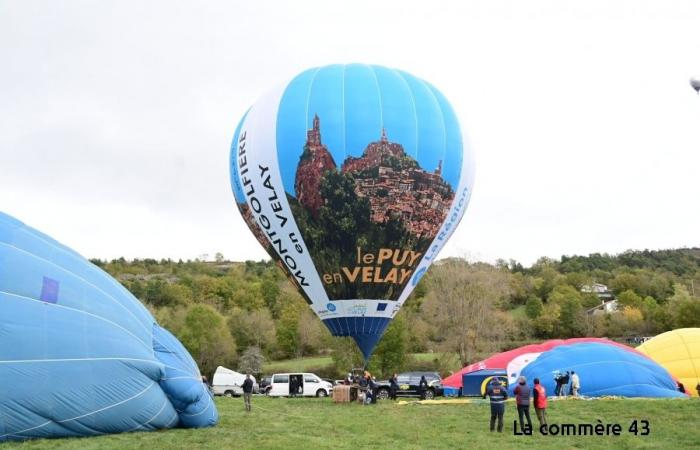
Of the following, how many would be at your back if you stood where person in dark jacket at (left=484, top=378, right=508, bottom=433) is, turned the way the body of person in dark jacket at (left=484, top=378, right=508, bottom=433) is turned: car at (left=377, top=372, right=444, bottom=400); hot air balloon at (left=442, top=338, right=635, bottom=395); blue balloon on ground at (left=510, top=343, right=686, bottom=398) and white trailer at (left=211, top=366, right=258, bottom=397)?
0

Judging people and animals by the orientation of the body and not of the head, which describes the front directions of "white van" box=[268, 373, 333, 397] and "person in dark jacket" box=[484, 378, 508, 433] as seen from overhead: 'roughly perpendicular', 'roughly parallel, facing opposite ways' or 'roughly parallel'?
roughly perpendicular

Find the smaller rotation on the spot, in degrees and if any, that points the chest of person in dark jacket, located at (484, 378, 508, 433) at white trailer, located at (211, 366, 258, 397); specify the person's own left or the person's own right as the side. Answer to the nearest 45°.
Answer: approximately 45° to the person's own left

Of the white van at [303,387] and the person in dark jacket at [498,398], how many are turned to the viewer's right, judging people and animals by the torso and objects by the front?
1

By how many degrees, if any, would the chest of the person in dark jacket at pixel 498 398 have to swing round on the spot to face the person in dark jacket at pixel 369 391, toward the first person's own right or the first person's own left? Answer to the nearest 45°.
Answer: approximately 45° to the first person's own left

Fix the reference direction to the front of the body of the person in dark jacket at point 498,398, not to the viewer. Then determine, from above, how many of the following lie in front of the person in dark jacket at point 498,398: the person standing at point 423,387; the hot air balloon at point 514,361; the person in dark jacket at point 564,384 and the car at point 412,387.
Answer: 4

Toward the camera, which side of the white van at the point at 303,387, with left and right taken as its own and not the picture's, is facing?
right

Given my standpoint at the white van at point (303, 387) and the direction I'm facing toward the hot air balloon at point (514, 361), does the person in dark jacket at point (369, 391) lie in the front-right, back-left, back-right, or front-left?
front-right

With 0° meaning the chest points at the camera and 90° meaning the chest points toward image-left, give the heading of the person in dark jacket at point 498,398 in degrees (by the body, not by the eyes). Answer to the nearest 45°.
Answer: approximately 180°

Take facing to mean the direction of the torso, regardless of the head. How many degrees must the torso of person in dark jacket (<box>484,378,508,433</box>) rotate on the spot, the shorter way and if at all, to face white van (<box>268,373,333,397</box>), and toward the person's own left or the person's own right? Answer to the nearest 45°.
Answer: approximately 45° to the person's own left
